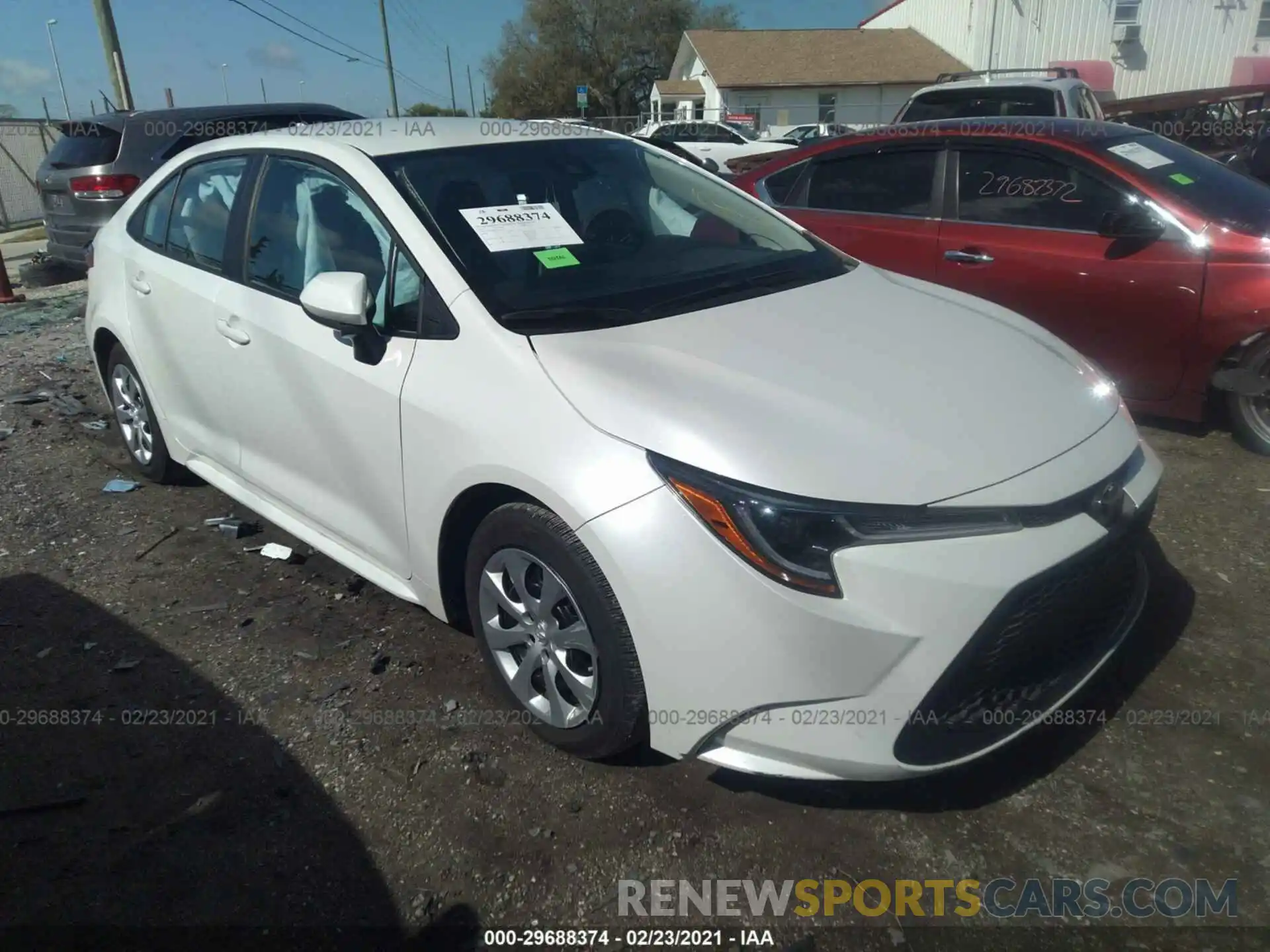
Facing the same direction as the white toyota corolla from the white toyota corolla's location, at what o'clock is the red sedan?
The red sedan is roughly at 9 o'clock from the white toyota corolla.

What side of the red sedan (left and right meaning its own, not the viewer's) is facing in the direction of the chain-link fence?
back

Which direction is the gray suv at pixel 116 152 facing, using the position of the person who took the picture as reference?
facing away from the viewer and to the right of the viewer

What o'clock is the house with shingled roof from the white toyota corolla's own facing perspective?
The house with shingled roof is roughly at 8 o'clock from the white toyota corolla.

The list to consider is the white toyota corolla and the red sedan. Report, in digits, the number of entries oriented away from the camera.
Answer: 0

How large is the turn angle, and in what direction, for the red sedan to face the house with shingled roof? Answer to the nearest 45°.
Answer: approximately 135° to its left

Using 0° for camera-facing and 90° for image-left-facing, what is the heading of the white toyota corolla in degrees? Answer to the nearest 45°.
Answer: approximately 315°

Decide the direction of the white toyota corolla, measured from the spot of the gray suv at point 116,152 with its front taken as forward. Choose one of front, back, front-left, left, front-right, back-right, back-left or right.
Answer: back-right

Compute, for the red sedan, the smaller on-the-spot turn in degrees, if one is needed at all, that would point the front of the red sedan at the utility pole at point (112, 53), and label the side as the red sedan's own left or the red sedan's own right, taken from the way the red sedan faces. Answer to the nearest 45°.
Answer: approximately 180°

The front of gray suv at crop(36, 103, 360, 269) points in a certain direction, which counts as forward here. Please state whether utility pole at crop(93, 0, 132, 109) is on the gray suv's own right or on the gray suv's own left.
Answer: on the gray suv's own left

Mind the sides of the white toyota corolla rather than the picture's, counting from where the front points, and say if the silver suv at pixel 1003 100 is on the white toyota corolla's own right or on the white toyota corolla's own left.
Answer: on the white toyota corolla's own left

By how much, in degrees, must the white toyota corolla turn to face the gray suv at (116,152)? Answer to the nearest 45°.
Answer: approximately 180°

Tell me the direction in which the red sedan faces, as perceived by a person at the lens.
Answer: facing the viewer and to the right of the viewer

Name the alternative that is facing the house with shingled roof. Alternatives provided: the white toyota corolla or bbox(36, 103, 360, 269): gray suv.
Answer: the gray suv
